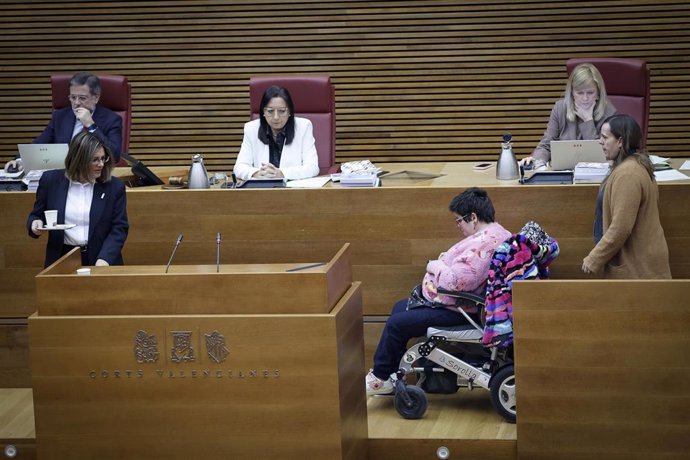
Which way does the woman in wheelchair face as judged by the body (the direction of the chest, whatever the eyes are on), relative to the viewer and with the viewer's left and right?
facing to the left of the viewer

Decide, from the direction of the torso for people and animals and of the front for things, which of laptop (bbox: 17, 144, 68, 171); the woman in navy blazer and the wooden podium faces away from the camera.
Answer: the laptop

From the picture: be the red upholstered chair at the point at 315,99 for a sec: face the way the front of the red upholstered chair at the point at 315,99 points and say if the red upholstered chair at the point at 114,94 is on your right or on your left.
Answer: on your right

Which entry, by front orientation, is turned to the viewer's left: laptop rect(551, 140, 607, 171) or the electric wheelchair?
the electric wheelchair

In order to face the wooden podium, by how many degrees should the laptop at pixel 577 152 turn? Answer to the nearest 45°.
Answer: approximately 135° to its left

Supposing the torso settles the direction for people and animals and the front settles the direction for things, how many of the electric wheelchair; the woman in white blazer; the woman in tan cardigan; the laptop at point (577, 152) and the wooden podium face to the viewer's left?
2

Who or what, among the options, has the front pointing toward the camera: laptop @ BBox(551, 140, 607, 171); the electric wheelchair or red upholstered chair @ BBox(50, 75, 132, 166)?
the red upholstered chair

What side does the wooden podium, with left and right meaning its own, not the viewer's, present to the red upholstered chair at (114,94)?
back

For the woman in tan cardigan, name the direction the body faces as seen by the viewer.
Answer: to the viewer's left

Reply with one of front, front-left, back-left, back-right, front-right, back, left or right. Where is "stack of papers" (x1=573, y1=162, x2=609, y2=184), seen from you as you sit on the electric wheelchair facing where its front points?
back-right

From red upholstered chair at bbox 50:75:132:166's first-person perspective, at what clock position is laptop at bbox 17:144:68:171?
The laptop is roughly at 1 o'clock from the red upholstered chair.

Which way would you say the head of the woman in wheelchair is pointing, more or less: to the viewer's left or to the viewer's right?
to the viewer's left

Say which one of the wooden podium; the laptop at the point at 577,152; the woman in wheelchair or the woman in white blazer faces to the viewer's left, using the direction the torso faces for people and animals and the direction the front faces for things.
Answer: the woman in wheelchair

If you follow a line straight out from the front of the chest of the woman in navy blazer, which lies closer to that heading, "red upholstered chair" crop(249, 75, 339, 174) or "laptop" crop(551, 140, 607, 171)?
the laptop

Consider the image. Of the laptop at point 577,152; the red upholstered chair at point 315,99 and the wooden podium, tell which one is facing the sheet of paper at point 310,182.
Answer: the red upholstered chair

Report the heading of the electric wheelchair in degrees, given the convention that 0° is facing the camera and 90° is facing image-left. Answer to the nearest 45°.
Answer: approximately 90°

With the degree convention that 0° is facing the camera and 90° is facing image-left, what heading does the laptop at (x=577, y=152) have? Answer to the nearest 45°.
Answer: approximately 180°

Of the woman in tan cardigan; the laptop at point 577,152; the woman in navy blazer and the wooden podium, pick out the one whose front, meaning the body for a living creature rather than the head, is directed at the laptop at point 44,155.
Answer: the woman in tan cardigan

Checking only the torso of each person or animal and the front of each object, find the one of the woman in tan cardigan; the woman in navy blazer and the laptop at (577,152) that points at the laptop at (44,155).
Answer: the woman in tan cardigan
